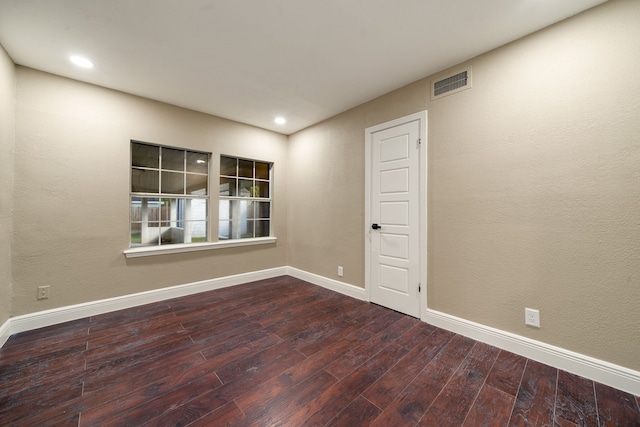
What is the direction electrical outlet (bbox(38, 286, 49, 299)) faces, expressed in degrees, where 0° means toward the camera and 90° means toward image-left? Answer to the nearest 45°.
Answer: approximately 0°

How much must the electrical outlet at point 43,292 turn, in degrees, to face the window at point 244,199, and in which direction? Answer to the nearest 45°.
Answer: approximately 90° to its left

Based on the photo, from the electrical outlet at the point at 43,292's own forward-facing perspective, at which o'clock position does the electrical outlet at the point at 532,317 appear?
the electrical outlet at the point at 532,317 is roughly at 11 o'clock from the electrical outlet at the point at 43,292.

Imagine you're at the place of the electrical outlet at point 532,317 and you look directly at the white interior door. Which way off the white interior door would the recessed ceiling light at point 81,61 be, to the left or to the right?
left

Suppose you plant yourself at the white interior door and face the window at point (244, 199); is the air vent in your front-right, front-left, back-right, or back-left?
back-left

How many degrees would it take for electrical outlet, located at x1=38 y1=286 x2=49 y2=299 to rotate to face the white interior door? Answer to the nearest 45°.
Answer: approximately 45° to its left
